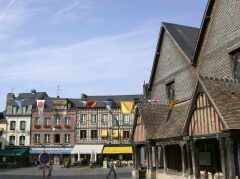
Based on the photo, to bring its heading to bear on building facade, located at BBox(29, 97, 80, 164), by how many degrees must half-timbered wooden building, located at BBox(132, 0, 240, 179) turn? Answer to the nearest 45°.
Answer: approximately 90° to its right

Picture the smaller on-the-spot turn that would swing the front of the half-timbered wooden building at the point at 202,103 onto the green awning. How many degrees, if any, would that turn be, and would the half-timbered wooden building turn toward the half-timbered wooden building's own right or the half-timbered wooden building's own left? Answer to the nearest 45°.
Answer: approximately 90° to the half-timbered wooden building's own right

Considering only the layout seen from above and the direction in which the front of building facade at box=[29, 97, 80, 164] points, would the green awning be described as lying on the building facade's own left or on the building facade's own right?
on the building facade's own right

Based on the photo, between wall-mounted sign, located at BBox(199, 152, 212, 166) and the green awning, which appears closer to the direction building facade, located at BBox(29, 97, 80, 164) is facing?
the wall-mounted sign

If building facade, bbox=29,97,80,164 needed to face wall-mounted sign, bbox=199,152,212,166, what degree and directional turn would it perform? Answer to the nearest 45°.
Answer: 0° — it already faces it

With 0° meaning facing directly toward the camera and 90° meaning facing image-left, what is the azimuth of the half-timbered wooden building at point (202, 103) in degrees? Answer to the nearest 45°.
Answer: approximately 45°

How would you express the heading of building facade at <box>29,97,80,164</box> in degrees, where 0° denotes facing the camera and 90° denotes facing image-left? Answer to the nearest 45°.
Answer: approximately 0°

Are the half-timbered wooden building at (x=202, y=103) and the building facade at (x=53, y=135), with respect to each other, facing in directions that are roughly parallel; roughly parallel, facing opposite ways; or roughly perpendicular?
roughly perpendicular
